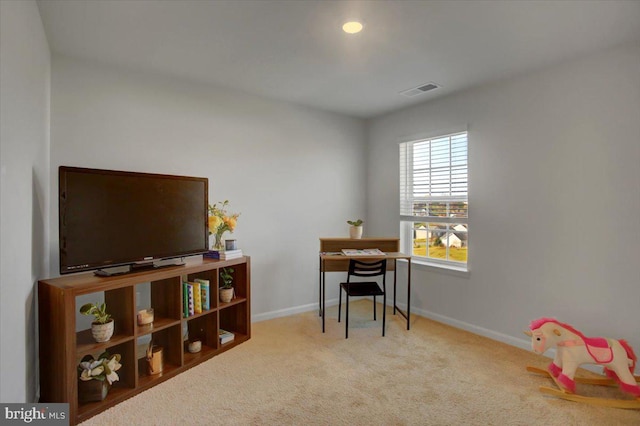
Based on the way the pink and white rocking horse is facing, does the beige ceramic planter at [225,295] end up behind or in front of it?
in front

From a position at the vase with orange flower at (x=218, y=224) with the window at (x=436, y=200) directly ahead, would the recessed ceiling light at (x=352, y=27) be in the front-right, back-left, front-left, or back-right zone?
front-right

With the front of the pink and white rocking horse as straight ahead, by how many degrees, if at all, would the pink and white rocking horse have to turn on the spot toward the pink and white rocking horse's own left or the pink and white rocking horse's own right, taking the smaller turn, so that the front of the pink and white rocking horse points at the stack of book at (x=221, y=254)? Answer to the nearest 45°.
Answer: approximately 45° to the pink and white rocking horse's own left

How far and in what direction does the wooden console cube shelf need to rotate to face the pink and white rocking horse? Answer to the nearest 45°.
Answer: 0° — it already faces it

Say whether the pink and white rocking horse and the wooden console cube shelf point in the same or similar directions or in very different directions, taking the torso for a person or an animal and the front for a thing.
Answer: very different directions

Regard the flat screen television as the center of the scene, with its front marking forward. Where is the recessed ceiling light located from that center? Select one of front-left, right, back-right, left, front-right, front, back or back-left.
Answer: front

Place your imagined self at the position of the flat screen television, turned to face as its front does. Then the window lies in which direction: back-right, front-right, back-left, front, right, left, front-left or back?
front-left

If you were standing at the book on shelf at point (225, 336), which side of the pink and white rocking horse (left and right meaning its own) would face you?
front

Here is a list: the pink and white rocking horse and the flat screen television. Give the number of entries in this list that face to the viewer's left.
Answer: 1

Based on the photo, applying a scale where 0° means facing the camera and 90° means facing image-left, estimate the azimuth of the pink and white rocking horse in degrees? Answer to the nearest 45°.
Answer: approximately 90°
